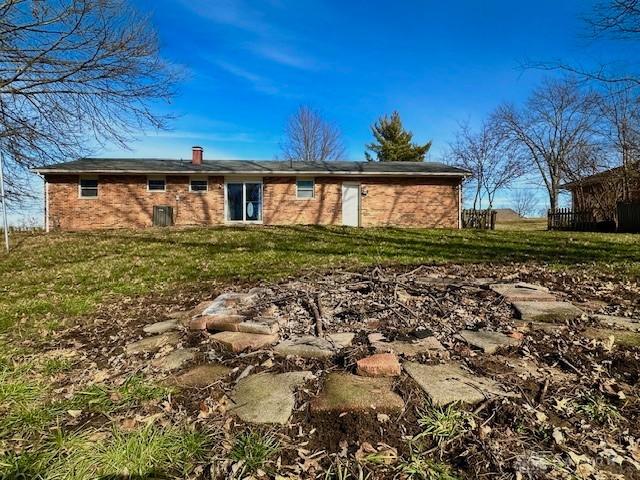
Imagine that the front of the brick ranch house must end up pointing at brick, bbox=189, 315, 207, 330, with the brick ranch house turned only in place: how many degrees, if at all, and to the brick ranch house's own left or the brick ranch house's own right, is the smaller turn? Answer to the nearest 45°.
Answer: approximately 180°

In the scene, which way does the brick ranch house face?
away from the camera

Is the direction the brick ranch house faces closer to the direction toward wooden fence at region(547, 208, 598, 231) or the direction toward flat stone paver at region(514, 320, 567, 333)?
the wooden fence

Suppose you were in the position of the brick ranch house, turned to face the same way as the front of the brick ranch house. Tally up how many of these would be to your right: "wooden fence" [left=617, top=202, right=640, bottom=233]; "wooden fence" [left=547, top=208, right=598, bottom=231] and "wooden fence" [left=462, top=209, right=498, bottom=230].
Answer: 3

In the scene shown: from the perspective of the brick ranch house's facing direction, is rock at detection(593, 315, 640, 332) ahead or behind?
behind

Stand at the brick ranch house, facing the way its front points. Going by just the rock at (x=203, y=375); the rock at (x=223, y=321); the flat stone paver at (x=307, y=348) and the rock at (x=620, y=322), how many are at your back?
4

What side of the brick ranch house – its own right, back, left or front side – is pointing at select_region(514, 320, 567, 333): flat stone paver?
back

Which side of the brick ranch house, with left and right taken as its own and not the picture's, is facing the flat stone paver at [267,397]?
back

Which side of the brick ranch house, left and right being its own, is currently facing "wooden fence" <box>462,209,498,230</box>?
right

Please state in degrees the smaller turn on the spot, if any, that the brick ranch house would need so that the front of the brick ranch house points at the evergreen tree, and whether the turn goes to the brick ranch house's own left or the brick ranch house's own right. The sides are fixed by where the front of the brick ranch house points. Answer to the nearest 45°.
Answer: approximately 45° to the brick ranch house's own right

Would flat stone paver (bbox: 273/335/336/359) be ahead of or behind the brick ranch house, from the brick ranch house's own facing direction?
behind

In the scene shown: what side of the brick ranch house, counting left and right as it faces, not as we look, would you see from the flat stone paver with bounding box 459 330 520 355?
back

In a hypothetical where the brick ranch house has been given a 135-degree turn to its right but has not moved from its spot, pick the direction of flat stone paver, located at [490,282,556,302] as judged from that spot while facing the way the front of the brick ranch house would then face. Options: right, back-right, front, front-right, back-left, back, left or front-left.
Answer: front-right

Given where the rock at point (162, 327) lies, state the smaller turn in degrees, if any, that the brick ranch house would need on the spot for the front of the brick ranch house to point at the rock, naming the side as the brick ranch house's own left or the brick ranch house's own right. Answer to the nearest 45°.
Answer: approximately 180°

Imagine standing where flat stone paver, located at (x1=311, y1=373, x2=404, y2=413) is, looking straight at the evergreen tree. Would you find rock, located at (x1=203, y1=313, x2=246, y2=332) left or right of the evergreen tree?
left

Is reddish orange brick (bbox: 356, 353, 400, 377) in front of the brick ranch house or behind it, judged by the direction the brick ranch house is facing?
behind

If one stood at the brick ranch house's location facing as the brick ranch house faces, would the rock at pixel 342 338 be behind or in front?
behind
